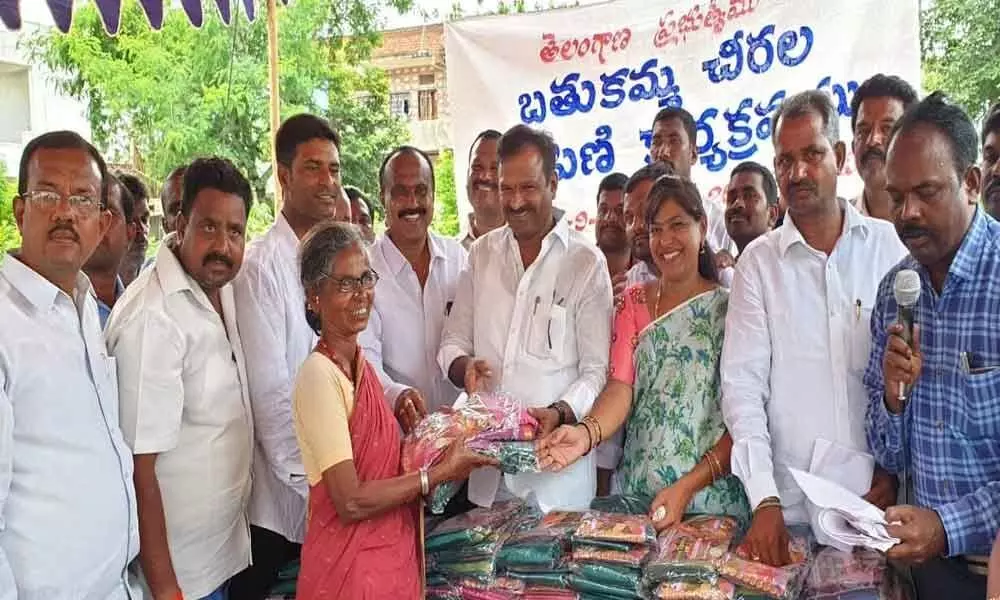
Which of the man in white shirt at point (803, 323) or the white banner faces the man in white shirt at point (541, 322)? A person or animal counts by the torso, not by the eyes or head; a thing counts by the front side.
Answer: the white banner

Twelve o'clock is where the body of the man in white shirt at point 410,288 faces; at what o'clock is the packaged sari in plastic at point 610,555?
The packaged sari in plastic is roughly at 11 o'clock from the man in white shirt.

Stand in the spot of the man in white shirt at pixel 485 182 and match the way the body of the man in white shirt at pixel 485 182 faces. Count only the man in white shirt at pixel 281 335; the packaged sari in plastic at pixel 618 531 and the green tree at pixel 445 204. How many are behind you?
1

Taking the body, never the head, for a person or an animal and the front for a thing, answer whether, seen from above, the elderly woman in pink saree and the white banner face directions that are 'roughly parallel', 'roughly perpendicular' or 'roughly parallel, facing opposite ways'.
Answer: roughly perpendicular

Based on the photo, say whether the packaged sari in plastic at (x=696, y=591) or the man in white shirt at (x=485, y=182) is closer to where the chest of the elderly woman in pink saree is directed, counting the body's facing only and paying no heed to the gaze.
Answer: the packaged sari in plastic

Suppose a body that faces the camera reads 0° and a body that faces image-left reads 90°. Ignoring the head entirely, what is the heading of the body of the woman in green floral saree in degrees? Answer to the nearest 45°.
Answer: approximately 45°

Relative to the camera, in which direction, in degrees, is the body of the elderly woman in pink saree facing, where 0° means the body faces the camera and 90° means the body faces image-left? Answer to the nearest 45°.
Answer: approximately 315°

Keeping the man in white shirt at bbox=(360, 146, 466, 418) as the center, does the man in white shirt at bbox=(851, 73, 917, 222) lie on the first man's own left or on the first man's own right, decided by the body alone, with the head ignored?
on the first man's own left
